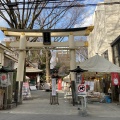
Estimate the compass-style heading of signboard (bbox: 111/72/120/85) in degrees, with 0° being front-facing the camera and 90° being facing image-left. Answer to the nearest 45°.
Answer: approximately 0°

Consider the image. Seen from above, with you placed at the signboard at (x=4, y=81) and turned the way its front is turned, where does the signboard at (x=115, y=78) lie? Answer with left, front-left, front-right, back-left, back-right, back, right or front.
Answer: left

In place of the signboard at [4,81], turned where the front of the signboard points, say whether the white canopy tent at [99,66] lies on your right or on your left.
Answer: on your left

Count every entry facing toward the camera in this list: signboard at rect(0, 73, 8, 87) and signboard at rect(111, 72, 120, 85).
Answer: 2

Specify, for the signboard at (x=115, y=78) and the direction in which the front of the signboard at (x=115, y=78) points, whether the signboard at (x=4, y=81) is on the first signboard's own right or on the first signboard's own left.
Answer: on the first signboard's own right
